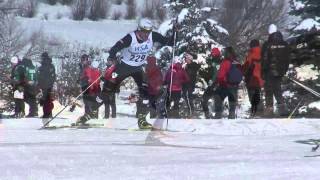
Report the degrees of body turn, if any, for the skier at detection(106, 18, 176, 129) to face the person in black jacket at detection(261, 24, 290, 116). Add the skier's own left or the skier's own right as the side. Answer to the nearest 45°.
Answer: approximately 45° to the skier's own left

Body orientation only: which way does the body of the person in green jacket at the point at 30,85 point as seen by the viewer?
away from the camera
